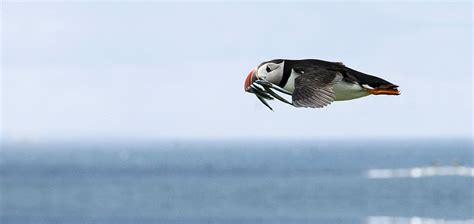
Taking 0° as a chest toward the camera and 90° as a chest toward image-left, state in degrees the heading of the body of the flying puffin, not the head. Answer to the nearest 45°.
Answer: approximately 90°
